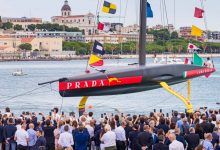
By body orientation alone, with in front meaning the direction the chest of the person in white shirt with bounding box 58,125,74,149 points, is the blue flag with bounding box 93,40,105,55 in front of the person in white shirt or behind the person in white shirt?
in front

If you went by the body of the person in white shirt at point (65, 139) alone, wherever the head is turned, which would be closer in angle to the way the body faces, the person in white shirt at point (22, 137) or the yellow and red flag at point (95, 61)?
the yellow and red flag

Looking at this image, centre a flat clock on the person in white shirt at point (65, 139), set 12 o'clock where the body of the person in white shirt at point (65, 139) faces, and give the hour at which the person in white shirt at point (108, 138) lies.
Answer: the person in white shirt at point (108, 138) is roughly at 3 o'clock from the person in white shirt at point (65, 139).

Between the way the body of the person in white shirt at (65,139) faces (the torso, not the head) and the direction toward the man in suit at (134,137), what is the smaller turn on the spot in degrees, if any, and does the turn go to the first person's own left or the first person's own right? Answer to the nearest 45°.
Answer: approximately 90° to the first person's own right

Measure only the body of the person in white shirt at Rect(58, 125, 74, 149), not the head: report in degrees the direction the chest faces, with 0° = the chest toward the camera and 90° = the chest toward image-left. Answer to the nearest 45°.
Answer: approximately 180°

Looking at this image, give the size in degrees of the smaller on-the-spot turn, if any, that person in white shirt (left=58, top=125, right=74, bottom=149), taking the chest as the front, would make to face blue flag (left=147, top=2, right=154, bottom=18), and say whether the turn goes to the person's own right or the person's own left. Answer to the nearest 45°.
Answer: approximately 45° to the person's own right

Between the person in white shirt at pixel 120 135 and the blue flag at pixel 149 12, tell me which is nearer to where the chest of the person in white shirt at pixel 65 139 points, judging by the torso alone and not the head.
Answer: the blue flag

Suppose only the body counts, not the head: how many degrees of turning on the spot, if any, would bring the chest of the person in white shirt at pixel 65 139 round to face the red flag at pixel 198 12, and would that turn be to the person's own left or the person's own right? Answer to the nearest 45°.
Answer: approximately 45° to the person's own right
